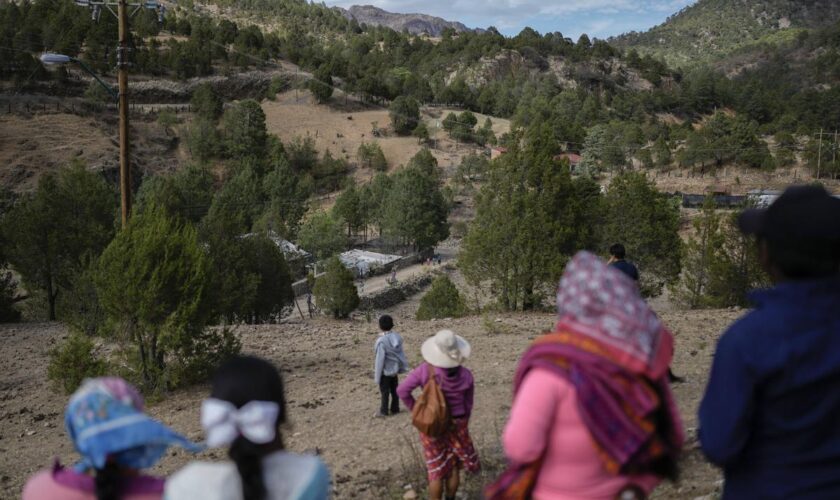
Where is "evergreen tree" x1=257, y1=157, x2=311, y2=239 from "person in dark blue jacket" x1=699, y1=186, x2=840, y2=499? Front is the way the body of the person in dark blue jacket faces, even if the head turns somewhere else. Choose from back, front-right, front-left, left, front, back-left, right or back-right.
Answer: front

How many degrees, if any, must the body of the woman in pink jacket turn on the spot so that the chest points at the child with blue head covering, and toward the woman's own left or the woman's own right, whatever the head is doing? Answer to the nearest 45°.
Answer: approximately 45° to the woman's own left

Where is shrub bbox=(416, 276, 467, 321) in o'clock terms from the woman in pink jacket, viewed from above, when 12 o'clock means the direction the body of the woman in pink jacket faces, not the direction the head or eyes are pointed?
The shrub is roughly at 1 o'clock from the woman in pink jacket.

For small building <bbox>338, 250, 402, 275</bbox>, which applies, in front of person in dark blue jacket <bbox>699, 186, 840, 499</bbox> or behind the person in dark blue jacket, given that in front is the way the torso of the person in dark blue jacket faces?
in front

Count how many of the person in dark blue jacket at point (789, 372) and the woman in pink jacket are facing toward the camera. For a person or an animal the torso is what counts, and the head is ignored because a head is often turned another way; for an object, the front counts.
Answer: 0

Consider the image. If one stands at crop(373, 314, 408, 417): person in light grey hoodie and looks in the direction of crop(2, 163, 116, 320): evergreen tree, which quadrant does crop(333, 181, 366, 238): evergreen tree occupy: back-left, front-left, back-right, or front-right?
front-right

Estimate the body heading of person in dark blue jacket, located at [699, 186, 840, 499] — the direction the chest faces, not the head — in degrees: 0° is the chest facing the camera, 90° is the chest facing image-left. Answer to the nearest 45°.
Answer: approximately 135°

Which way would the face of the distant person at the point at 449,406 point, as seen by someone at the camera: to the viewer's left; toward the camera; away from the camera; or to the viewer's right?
away from the camera

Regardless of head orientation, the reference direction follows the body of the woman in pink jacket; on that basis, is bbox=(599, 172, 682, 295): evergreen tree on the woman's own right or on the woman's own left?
on the woman's own right

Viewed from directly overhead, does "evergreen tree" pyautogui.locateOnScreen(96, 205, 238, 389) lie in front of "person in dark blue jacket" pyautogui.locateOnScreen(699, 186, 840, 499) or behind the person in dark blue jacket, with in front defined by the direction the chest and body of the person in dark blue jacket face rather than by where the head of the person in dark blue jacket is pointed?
in front

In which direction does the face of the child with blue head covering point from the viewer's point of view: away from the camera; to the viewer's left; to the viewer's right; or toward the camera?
away from the camera

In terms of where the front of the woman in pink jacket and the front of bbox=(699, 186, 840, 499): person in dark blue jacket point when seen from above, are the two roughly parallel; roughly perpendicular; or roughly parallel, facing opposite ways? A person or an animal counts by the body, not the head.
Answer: roughly parallel

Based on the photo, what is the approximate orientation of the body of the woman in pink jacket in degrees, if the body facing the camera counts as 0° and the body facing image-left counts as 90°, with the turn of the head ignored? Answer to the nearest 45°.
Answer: approximately 135°

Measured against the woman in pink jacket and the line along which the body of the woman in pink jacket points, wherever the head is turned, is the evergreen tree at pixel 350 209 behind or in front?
in front
